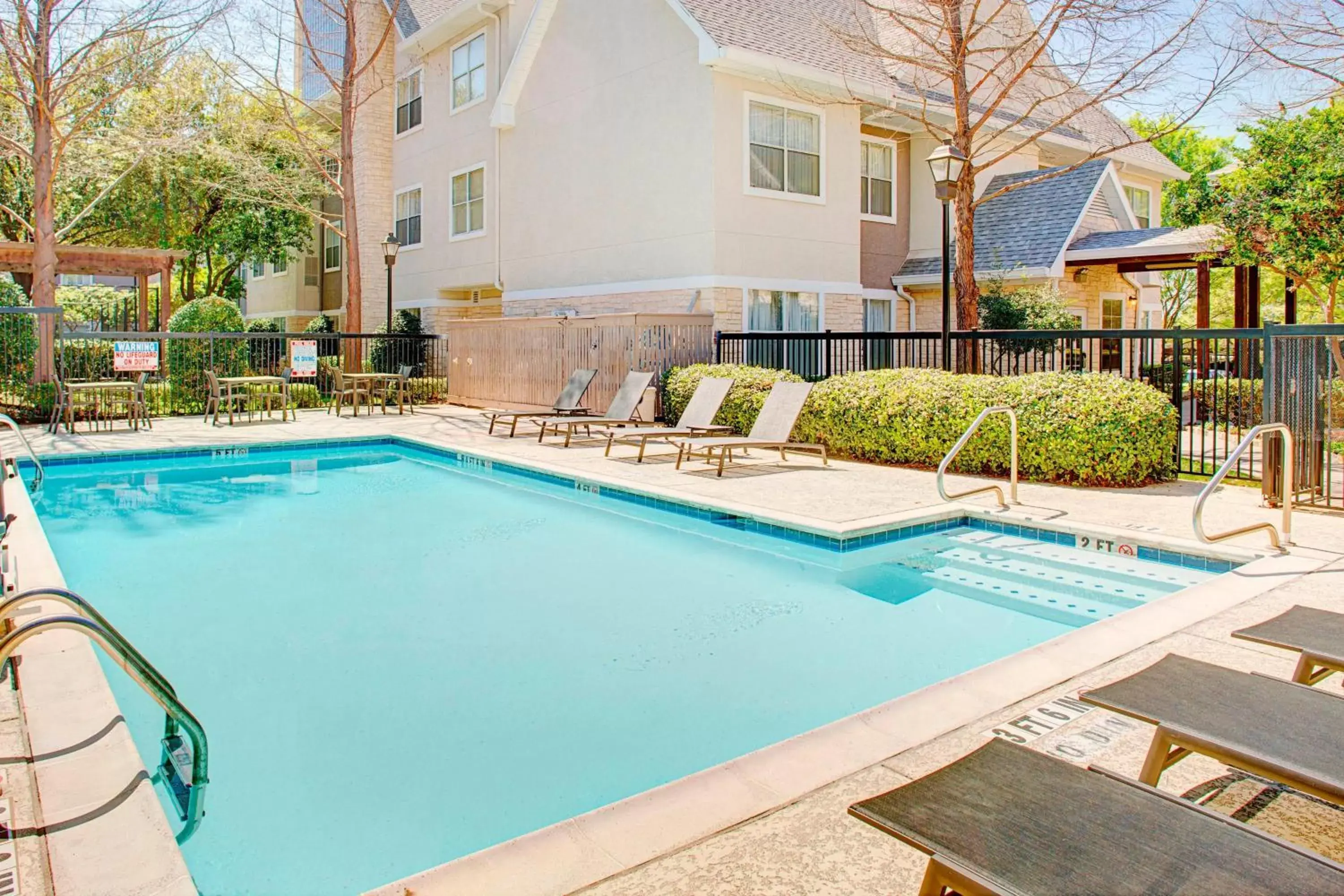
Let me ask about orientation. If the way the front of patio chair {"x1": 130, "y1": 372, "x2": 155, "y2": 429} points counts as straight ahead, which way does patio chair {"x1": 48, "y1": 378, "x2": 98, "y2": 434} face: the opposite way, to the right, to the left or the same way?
the opposite way

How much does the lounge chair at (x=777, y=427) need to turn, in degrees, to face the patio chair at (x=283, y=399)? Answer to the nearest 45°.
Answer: approximately 90° to its right

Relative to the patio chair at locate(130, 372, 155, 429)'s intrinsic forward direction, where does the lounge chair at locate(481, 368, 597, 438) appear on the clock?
The lounge chair is roughly at 7 o'clock from the patio chair.

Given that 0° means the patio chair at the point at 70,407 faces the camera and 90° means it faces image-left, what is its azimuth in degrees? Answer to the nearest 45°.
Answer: approximately 270°

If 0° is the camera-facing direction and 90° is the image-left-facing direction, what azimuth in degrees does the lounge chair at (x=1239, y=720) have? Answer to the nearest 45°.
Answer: approximately 135°

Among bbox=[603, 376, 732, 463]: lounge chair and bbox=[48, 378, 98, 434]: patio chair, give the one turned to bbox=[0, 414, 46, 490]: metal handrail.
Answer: the lounge chair

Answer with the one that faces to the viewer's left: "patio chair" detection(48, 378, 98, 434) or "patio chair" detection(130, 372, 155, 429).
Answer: "patio chair" detection(130, 372, 155, 429)

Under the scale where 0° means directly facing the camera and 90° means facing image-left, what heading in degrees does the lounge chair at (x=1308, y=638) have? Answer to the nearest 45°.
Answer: approximately 135°

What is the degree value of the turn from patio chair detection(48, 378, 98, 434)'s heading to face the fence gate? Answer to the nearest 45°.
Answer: approximately 45° to its right

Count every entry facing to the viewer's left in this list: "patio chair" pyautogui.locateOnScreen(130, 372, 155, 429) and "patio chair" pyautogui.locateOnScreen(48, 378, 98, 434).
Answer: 1
